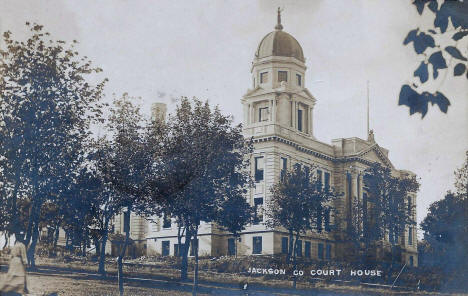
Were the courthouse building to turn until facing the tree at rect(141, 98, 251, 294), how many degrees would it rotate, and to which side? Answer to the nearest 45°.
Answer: approximately 90° to its right

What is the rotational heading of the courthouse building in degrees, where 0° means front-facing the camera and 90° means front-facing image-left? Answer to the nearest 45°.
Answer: approximately 315°

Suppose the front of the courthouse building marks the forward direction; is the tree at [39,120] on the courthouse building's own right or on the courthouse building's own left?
on the courthouse building's own right

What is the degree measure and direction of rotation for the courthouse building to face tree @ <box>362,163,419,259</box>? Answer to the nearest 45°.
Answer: approximately 90° to its left

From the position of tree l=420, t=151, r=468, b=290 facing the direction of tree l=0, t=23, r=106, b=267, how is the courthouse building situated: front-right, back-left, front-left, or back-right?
front-right

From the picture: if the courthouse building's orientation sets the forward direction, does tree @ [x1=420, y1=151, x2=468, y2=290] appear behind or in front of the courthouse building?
in front

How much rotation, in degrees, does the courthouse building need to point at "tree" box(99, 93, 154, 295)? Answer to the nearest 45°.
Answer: approximately 90° to its right
